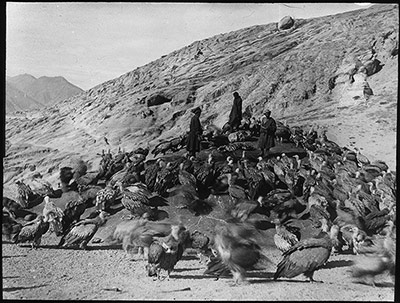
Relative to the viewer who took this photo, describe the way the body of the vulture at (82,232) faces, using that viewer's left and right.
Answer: facing to the right of the viewer

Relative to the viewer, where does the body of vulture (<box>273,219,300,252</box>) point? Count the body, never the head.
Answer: to the viewer's left
